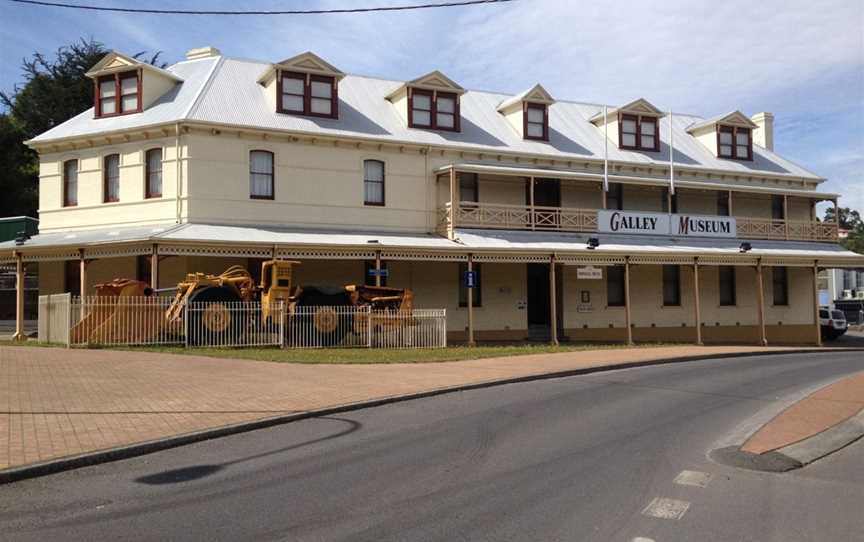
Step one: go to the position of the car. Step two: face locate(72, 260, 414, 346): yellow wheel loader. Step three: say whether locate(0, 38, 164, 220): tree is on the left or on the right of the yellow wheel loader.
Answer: right

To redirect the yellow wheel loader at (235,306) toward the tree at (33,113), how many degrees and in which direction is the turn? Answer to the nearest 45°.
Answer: approximately 45° to its right

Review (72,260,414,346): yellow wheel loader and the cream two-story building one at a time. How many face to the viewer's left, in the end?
1

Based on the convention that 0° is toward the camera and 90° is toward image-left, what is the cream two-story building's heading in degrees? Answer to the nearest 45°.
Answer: approximately 315°

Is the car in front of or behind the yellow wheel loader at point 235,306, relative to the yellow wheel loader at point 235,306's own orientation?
behind

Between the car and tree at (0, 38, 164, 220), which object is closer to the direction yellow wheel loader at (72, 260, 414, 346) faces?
the tree

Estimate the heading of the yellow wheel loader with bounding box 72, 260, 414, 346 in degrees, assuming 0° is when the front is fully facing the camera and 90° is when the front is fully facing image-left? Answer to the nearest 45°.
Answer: approximately 90°

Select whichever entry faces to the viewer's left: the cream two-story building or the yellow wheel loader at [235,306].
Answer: the yellow wheel loader

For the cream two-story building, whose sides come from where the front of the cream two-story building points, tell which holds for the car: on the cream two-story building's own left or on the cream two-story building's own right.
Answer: on the cream two-story building's own left

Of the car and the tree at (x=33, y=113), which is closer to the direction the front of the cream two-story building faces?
the car
